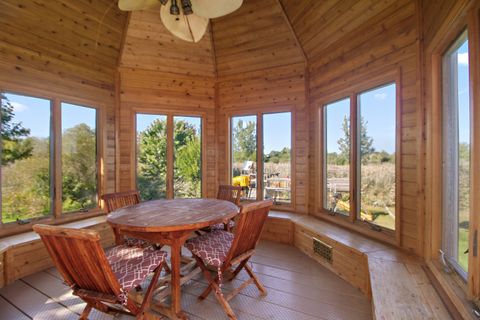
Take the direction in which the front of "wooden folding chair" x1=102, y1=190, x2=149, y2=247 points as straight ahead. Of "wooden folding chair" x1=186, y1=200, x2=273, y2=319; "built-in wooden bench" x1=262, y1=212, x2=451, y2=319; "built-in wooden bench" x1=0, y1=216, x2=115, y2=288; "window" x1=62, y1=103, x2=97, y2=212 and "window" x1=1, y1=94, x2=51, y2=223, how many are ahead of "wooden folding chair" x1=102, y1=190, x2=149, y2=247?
2

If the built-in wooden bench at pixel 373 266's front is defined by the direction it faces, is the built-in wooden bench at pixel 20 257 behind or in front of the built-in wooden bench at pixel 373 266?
in front

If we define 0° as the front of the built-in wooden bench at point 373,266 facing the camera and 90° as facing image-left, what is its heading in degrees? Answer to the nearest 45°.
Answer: approximately 45°

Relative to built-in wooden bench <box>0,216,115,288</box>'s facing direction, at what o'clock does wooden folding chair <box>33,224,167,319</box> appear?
The wooden folding chair is roughly at 1 o'clock from the built-in wooden bench.

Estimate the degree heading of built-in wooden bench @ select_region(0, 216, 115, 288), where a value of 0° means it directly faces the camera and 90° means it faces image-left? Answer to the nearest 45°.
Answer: approximately 315°

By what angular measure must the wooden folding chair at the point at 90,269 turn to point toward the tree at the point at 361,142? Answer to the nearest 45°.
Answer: approximately 45° to its right

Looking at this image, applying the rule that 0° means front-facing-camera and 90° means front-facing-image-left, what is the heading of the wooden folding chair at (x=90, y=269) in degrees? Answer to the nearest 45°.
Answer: approximately 225°

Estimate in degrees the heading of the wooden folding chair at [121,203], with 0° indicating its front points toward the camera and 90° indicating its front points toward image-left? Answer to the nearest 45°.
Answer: approximately 315°

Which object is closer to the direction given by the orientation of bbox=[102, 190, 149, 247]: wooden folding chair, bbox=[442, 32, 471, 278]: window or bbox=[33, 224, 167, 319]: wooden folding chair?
the window

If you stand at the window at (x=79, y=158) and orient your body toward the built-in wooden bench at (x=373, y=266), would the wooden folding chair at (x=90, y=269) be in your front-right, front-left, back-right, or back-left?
front-right

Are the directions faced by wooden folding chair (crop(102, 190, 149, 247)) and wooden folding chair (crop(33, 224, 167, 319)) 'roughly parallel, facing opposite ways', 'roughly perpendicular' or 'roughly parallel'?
roughly perpendicular

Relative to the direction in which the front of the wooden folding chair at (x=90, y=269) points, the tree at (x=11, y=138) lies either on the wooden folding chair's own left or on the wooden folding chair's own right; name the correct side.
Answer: on the wooden folding chair's own left
